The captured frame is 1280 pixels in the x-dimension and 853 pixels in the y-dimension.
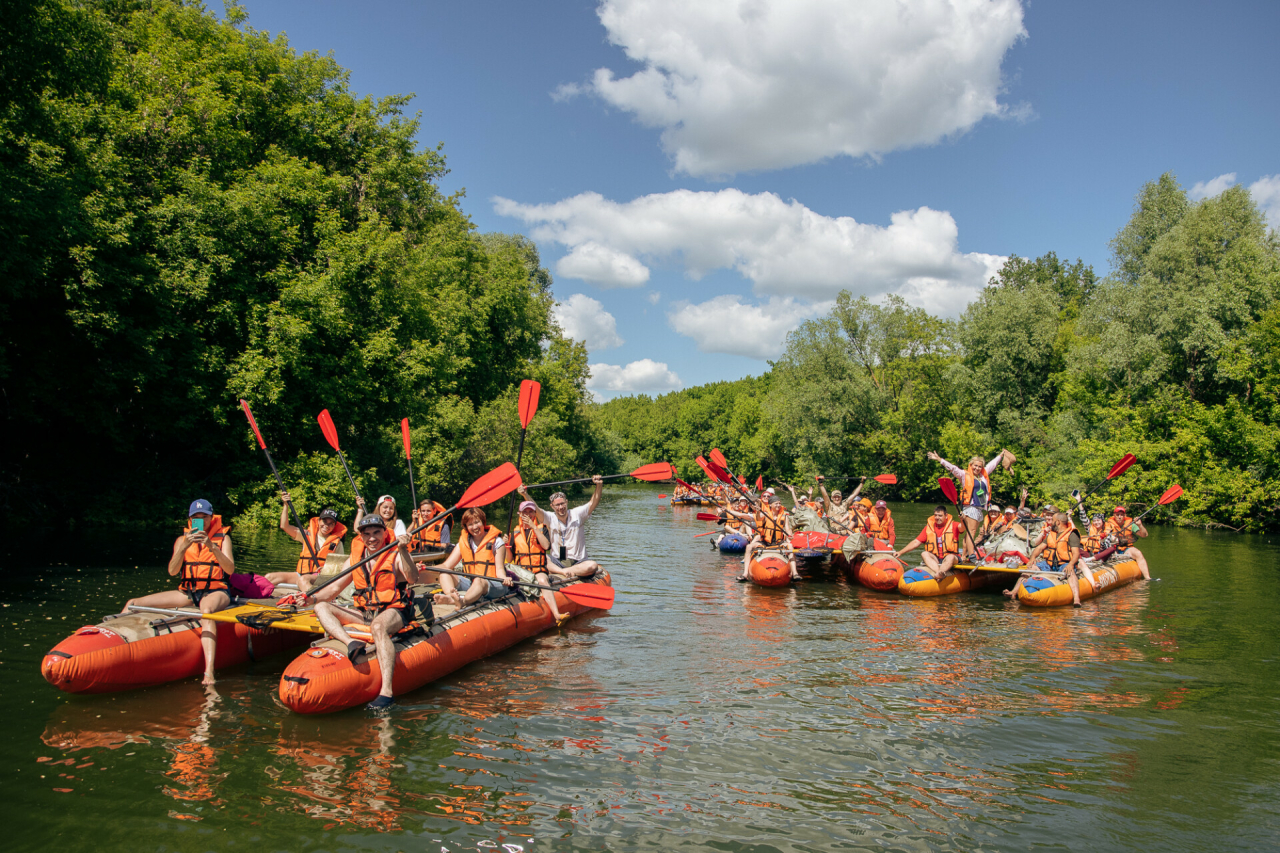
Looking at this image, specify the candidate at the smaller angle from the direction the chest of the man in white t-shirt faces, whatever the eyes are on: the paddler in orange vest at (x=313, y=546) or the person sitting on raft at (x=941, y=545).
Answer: the paddler in orange vest

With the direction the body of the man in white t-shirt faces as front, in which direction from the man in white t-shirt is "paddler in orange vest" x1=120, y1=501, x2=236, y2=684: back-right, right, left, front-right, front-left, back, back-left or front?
front-right

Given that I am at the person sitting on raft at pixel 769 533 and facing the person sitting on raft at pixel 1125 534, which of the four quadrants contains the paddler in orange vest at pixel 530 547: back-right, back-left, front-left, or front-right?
back-right

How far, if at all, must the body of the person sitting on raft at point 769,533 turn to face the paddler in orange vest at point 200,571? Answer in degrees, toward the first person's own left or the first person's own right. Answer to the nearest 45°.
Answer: approximately 45° to the first person's own right

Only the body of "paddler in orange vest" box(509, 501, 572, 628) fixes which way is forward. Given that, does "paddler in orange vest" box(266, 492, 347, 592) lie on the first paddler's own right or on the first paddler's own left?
on the first paddler's own right

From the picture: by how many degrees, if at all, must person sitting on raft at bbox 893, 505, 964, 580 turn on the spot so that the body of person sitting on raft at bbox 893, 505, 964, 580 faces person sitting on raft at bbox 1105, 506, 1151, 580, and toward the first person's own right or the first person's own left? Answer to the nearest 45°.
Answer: approximately 135° to the first person's own left

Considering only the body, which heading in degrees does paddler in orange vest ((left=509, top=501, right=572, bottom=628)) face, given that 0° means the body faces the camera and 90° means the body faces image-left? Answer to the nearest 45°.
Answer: approximately 0°

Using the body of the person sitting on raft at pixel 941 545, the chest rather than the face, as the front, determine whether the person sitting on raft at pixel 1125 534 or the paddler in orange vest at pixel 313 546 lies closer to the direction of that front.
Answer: the paddler in orange vest

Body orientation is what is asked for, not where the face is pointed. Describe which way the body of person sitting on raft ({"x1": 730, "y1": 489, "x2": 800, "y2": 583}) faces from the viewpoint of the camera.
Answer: toward the camera
